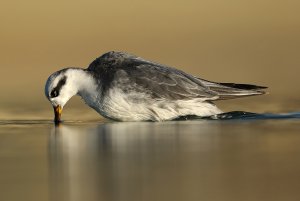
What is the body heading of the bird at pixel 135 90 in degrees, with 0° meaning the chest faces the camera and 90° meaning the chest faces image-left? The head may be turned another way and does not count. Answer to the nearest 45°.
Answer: approximately 90°
